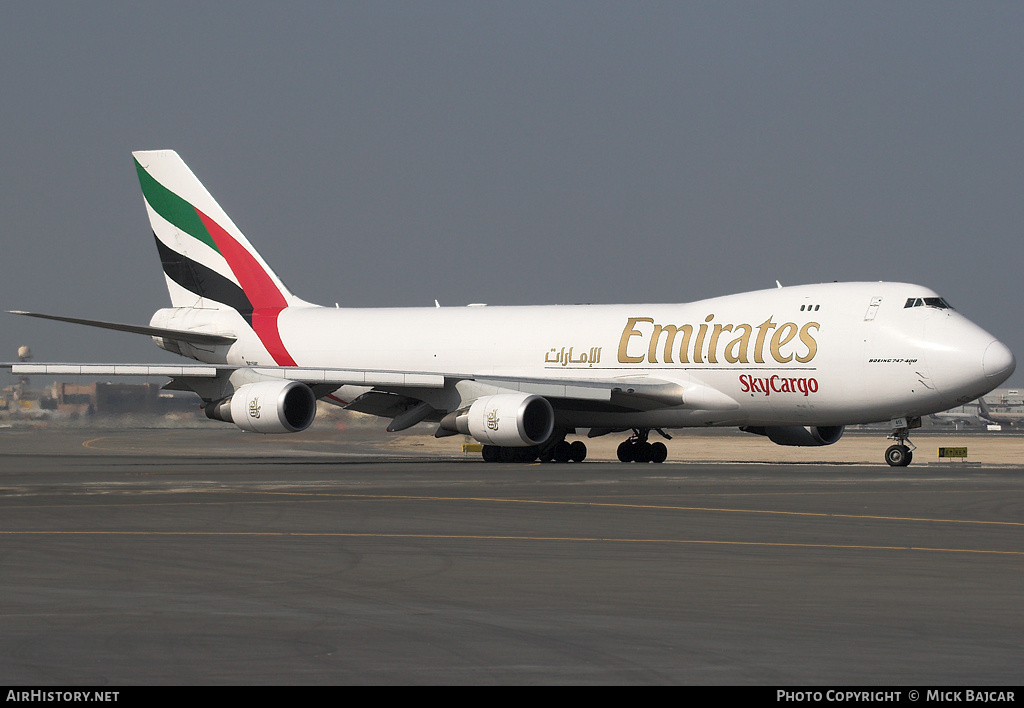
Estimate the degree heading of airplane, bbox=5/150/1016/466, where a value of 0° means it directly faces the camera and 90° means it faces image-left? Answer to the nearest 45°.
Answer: approximately 315°
